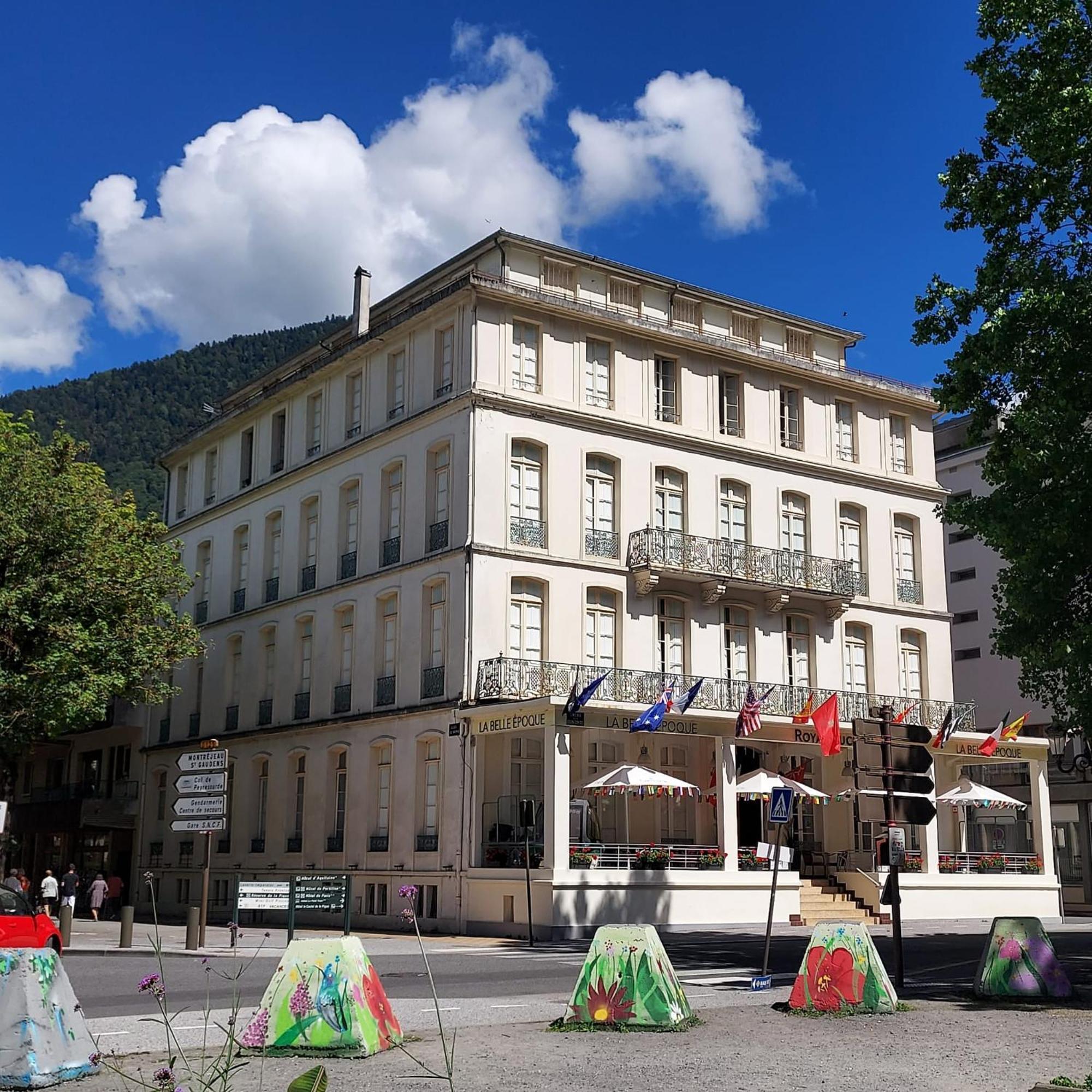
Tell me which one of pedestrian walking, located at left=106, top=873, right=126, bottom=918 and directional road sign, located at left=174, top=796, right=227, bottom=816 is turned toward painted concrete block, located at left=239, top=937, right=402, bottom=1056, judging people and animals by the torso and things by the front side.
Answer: the directional road sign

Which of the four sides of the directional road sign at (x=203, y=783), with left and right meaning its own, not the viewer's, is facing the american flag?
left

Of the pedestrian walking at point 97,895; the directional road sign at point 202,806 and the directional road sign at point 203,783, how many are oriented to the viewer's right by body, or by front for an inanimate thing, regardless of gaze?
0

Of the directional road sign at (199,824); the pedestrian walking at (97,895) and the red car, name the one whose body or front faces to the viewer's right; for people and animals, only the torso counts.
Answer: the red car

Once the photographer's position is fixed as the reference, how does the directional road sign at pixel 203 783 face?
facing the viewer

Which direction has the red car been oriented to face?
to the viewer's right

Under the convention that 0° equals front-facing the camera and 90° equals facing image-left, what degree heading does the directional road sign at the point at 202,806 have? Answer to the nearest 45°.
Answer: approximately 0°

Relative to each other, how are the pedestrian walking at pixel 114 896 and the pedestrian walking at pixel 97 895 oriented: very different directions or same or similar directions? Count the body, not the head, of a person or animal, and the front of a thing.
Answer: same or similar directions

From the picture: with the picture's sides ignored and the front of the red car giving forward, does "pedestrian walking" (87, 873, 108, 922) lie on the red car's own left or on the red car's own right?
on the red car's own left

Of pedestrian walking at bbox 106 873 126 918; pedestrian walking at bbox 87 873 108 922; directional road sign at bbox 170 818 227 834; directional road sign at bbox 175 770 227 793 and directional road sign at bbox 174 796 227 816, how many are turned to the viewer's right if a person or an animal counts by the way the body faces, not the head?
0

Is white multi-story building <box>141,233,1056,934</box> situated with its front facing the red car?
no

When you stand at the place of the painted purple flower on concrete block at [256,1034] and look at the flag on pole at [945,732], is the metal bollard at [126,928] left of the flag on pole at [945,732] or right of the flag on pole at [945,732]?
left

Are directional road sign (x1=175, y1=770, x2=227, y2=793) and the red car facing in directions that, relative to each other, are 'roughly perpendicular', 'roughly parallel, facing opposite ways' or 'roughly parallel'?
roughly perpendicular

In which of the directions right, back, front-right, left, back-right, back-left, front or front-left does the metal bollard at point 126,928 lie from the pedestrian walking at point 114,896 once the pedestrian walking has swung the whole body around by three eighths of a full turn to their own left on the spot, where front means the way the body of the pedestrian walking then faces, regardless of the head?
front-left
